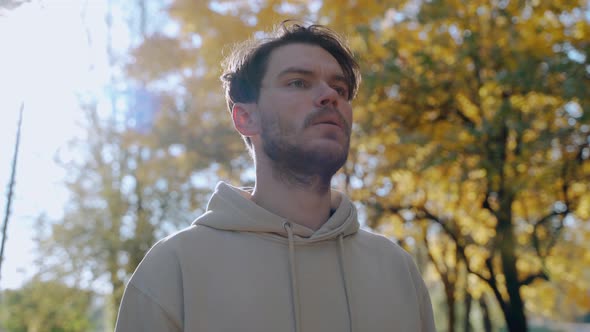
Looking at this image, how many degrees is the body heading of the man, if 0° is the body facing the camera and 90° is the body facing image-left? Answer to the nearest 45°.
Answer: approximately 315°

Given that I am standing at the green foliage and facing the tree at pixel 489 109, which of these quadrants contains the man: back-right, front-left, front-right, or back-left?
front-right

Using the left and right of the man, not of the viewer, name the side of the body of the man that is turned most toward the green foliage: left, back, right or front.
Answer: back

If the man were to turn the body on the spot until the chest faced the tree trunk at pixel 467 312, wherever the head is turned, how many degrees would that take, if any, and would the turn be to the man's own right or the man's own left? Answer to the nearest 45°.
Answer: approximately 135° to the man's own left

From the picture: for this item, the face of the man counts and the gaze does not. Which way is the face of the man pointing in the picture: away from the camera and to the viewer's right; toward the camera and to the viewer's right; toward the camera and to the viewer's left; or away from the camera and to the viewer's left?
toward the camera and to the viewer's right

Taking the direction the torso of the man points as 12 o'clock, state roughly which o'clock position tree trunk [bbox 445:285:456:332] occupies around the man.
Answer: The tree trunk is roughly at 8 o'clock from the man.

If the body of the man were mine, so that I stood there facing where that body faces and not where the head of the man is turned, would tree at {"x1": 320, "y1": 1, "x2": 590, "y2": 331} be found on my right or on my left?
on my left
